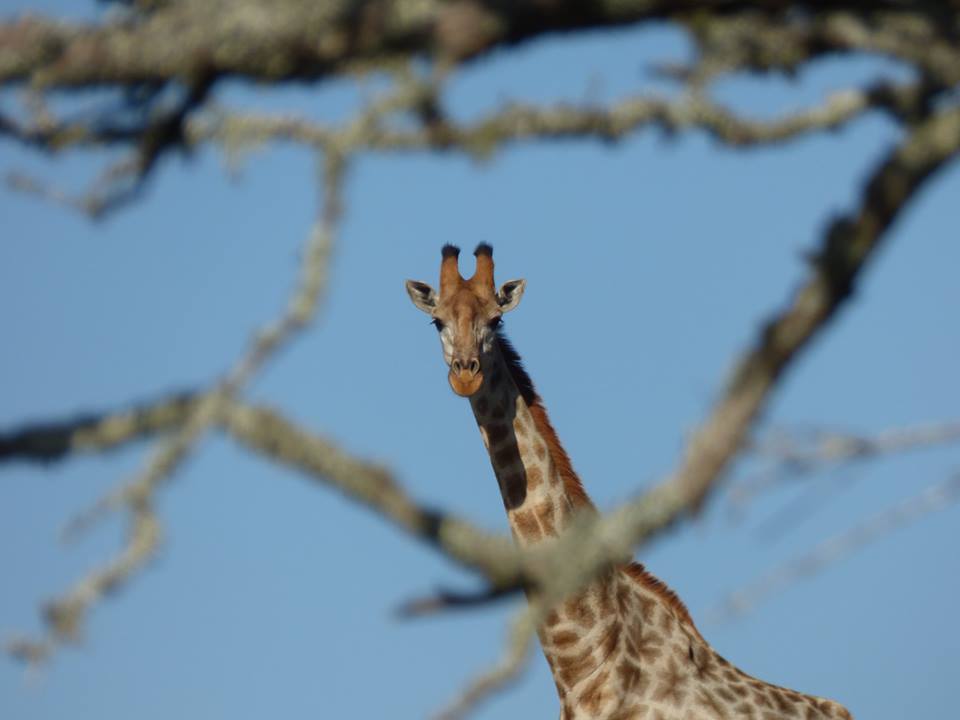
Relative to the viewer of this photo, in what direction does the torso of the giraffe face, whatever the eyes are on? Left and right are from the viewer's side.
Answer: facing the viewer and to the left of the viewer
